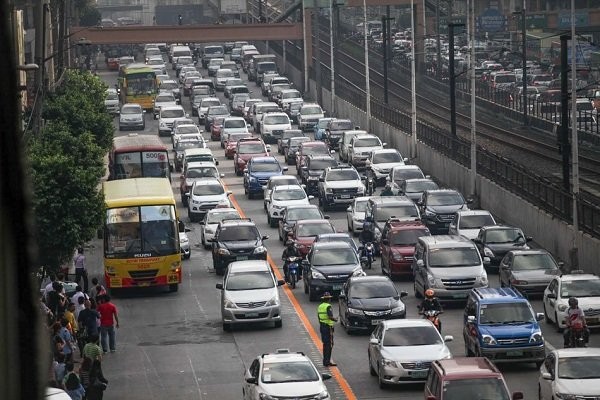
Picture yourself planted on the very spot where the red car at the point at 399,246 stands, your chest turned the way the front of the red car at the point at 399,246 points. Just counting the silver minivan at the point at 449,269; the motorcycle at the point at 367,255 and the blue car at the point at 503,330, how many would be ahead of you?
2

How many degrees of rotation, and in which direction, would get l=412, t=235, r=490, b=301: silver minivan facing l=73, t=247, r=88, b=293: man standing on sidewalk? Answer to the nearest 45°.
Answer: approximately 90° to its right

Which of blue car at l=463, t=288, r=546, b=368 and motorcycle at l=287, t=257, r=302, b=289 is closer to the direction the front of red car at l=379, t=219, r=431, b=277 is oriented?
the blue car

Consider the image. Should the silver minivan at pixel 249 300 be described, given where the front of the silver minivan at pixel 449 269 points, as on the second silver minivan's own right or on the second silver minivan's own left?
on the second silver minivan's own right

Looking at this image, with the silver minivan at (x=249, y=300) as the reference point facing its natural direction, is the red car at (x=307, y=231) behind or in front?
behind

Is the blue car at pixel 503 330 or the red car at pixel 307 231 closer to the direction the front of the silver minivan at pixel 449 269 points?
the blue car

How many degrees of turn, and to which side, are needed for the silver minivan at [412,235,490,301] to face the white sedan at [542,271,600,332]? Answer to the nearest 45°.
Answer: approximately 45° to its left
